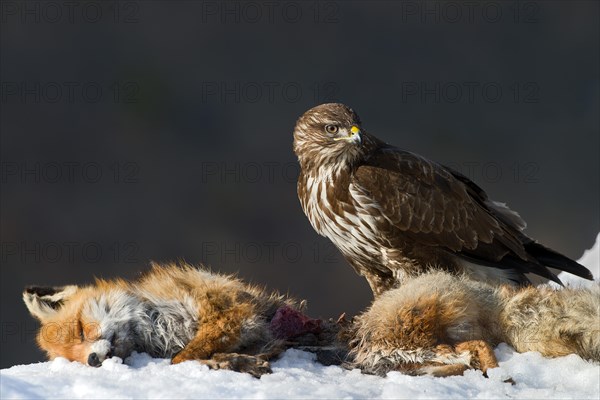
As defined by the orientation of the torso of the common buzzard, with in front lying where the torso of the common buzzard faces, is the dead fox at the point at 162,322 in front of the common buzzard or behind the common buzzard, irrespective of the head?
in front

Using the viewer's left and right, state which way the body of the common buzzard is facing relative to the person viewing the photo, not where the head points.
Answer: facing the viewer and to the left of the viewer
